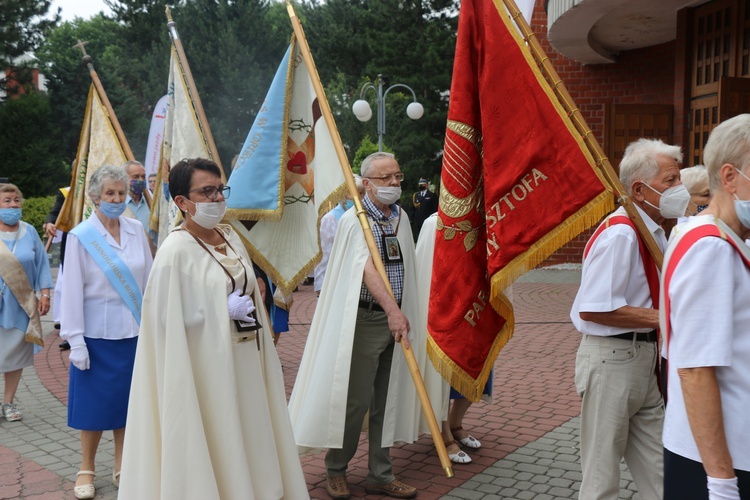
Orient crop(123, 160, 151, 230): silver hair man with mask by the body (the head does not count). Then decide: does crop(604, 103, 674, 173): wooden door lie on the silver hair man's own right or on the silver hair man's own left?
on the silver hair man's own left

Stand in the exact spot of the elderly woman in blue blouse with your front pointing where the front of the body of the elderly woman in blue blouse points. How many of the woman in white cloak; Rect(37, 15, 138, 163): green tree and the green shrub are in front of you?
1

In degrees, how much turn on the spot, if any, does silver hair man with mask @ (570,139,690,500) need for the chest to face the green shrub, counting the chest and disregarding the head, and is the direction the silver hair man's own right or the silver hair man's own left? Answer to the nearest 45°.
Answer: approximately 135° to the silver hair man's own left

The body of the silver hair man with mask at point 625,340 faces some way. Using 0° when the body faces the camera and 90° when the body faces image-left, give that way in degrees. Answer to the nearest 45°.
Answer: approximately 270°

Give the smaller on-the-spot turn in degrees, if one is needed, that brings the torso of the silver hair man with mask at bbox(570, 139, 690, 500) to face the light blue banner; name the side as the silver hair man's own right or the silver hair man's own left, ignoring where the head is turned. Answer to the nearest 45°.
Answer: approximately 135° to the silver hair man's own left

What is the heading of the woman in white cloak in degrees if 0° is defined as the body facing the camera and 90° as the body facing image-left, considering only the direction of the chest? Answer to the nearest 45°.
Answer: approximately 315°

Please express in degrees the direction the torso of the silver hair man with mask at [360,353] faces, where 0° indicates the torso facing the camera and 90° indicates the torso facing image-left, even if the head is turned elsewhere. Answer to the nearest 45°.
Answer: approximately 315°

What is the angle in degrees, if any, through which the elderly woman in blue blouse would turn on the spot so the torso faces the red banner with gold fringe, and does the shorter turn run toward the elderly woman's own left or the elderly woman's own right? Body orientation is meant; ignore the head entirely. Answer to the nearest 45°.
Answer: approximately 45° to the elderly woman's own left

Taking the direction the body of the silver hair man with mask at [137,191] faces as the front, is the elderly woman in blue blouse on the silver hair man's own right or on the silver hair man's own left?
on the silver hair man's own right

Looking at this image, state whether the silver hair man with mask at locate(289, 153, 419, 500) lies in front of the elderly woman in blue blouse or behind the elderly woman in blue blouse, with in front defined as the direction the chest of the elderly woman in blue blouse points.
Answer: in front

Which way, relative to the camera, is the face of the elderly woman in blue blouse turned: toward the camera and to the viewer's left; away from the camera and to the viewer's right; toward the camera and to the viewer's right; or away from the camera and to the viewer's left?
toward the camera and to the viewer's right

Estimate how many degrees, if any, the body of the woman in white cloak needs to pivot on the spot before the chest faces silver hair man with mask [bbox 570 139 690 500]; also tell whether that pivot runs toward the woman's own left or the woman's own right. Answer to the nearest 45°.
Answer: approximately 45° to the woman's own left

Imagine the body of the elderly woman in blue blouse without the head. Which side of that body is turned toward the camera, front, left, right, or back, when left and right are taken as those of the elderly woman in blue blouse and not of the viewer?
front

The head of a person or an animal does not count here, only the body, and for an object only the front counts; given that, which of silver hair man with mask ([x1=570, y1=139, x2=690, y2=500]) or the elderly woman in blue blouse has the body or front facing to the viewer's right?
the silver hair man with mask

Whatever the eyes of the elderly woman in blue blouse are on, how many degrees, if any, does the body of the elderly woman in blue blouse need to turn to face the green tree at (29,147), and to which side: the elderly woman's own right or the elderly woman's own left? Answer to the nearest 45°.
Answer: approximately 180°

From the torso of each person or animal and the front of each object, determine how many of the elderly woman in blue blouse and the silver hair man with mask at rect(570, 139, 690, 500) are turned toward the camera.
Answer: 1
